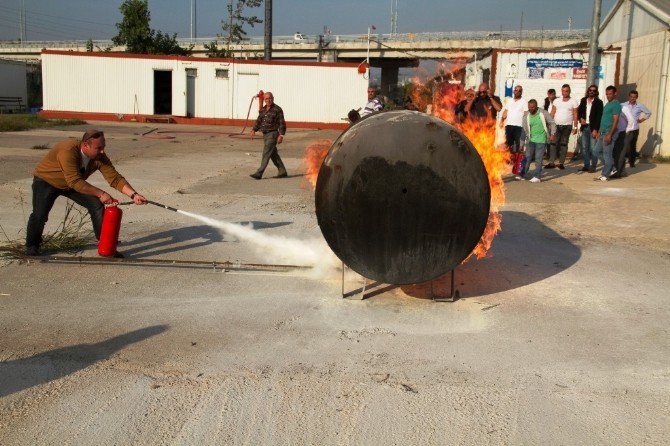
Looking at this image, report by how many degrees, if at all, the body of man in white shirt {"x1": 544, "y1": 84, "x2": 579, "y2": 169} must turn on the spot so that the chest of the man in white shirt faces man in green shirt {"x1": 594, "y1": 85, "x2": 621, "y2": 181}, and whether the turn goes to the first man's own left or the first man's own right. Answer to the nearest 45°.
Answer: approximately 45° to the first man's own left

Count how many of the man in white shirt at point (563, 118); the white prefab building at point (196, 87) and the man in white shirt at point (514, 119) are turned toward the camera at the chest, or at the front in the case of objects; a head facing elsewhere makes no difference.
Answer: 3

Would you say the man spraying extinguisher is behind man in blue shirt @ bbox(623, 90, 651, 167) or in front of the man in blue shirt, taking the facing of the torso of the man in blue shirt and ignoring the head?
in front

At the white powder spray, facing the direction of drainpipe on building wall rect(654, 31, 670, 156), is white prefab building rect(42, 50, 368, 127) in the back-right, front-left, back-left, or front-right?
front-left

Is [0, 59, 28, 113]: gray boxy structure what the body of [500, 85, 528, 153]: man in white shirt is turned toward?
no

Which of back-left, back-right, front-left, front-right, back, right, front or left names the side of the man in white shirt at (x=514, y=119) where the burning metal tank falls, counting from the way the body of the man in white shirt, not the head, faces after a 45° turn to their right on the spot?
front-left

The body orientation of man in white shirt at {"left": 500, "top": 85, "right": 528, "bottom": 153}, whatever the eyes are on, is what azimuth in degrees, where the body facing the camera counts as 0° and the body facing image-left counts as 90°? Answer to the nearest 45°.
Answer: approximately 0°

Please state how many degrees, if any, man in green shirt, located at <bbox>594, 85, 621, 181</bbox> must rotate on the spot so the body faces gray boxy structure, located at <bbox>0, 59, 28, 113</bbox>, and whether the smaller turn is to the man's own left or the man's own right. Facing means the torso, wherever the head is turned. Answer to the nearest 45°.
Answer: approximately 90° to the man's own right

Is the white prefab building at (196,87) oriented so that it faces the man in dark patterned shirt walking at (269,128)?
yes

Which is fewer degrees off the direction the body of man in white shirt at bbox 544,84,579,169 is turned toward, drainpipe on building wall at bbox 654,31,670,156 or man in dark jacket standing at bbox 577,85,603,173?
the man in dark jacket standing

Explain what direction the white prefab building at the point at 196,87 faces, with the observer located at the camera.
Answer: facing the viewer

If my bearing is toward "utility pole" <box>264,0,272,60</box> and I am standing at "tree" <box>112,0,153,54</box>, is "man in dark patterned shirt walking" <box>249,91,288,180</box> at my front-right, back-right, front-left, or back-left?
front-right

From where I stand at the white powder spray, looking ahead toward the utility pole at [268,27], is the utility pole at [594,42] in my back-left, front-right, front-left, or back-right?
front-right

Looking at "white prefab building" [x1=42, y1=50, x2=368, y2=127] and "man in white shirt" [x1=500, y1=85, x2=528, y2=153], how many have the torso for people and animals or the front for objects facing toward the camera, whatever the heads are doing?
2

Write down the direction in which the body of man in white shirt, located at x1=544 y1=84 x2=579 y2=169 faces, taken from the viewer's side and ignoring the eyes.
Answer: toward the camera
